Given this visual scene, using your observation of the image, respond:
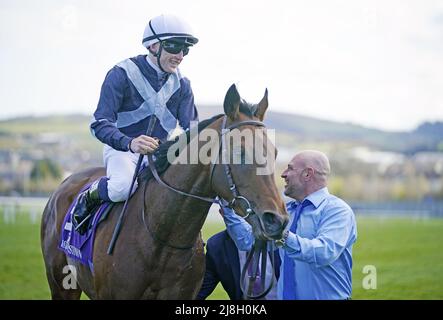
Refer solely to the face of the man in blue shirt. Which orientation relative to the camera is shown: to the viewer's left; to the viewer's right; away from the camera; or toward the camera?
to the viewer's left

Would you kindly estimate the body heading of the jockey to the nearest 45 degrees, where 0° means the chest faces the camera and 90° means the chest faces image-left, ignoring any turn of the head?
approximately 315°

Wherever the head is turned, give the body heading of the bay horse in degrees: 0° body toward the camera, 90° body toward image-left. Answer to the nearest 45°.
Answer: approximately 315°

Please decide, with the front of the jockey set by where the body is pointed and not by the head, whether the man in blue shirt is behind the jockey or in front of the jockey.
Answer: in front
